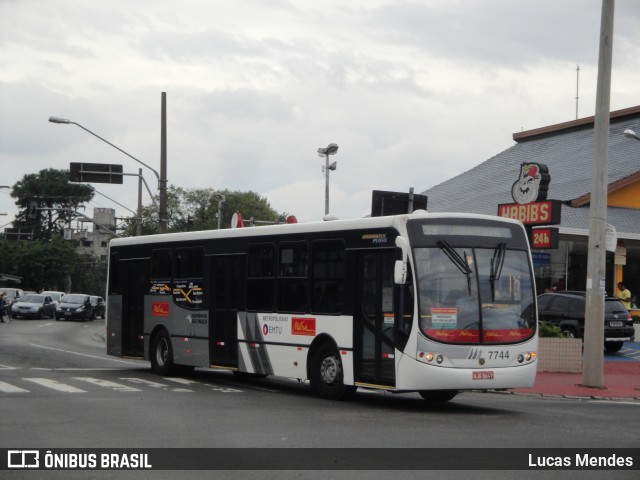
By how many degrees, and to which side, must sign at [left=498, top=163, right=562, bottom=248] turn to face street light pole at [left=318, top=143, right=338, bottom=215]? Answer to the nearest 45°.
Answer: approximately 90° to its right

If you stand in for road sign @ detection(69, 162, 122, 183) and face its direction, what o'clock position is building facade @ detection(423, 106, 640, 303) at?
The building facade is roughly at 3 o'clock from the road sign.

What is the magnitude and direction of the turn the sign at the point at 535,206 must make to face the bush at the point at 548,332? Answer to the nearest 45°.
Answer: approximately 45° to its left

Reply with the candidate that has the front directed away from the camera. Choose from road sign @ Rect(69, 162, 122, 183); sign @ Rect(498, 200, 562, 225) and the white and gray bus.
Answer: the road sign

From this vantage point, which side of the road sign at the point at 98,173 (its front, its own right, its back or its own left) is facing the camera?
back

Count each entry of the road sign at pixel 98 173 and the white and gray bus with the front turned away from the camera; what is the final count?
1

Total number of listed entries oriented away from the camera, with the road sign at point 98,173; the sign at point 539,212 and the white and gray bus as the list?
1

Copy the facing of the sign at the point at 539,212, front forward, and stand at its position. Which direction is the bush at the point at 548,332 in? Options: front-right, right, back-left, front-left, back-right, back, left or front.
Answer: front-left

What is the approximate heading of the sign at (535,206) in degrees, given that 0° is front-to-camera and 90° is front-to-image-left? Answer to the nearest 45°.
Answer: approximately 45°

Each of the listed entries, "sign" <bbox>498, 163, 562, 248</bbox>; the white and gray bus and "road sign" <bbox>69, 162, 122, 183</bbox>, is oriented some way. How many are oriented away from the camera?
1
